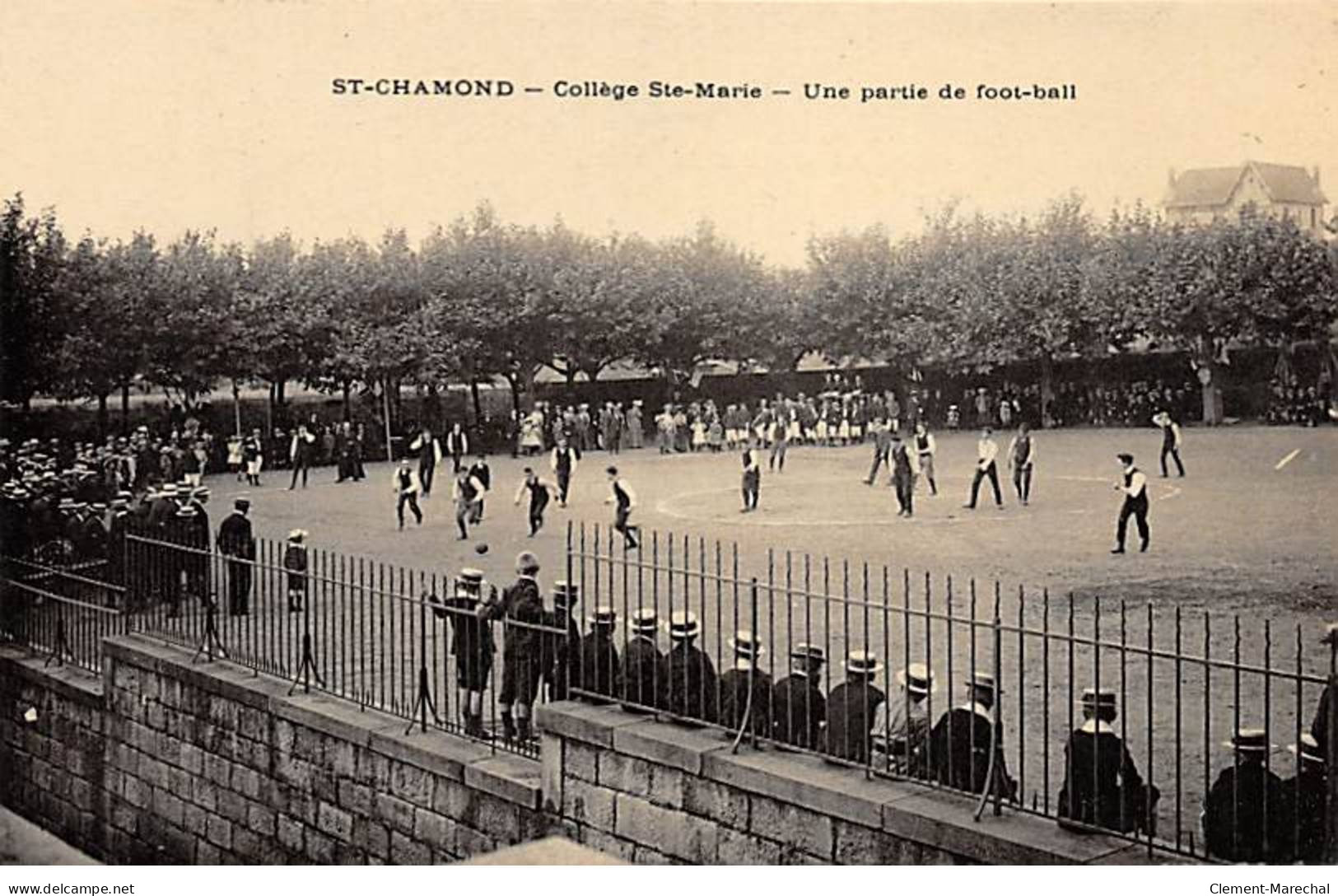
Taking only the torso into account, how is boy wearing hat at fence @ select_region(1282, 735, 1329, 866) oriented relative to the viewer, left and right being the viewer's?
facing away from the viewer

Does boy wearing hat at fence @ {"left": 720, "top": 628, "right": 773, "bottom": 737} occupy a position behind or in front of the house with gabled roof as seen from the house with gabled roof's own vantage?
in front

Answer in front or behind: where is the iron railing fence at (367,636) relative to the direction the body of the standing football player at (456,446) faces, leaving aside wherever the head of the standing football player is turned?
in front

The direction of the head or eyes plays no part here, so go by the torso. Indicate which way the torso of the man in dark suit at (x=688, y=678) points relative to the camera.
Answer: away from the camera

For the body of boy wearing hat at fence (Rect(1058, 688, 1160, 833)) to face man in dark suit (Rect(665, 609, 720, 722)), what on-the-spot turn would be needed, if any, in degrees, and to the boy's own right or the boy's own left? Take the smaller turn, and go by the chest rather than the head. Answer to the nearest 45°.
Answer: approximately 45° to the boy's own left

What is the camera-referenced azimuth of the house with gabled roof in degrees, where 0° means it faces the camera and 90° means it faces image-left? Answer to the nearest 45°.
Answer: approximately 0°

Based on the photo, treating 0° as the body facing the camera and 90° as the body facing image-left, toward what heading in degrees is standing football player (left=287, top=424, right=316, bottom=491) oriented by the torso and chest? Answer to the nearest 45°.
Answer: approximately 0°

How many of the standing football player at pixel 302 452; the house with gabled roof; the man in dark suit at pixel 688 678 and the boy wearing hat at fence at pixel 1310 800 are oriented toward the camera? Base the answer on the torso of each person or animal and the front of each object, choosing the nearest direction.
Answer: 2

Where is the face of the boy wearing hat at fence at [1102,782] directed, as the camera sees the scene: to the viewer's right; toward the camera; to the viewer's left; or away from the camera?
away from the camera

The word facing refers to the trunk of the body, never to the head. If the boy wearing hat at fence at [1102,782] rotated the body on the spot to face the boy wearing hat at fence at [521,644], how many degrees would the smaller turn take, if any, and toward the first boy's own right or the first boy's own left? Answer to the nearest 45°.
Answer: approximately 45° to the first boy's own left

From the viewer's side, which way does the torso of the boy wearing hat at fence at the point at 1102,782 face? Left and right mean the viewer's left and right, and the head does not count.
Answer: facing away from the viewer

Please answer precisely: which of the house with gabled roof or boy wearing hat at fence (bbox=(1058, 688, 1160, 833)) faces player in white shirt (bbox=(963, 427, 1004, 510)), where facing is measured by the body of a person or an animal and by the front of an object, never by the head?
the boy wearing hat at fence

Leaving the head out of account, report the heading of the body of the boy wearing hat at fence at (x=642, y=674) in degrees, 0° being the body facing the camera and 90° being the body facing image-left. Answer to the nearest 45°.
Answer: approximately 180°
